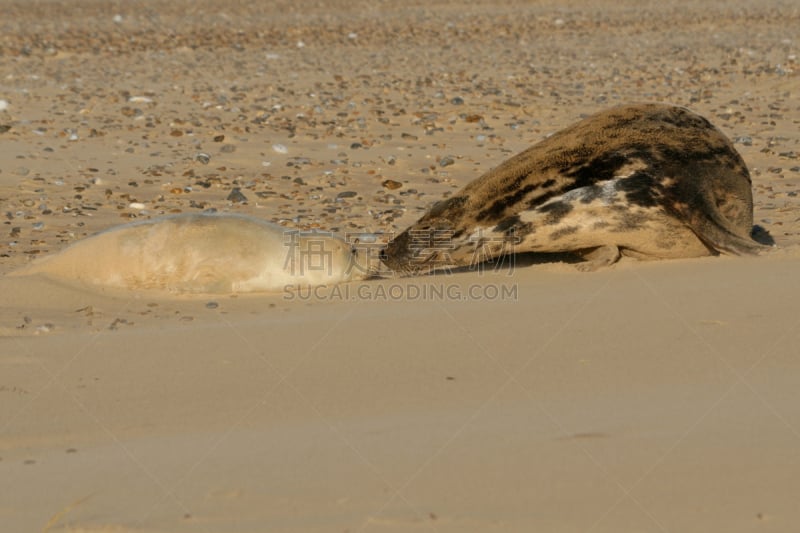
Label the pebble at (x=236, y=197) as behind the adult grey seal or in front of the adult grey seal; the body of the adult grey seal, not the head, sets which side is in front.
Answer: in front

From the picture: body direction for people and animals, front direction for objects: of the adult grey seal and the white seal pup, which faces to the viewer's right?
the white seal pup

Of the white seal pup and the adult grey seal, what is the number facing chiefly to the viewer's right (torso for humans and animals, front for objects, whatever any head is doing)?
1

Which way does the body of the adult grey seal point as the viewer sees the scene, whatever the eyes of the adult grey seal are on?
to the viewer's left

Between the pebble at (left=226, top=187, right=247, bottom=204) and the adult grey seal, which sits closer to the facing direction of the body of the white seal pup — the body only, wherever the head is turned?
the adult grey seal

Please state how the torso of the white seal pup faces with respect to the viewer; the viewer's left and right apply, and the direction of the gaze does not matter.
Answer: facing to the right of the viewer

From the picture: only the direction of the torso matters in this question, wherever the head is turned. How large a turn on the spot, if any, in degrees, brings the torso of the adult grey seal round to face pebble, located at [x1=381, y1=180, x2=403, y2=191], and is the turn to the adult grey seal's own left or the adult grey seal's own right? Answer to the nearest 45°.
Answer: approximately 45° to the adult grey seal's own right

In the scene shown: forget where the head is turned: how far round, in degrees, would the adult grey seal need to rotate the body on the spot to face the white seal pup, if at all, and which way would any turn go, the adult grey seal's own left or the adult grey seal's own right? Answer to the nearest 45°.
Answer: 0° — it already faces it

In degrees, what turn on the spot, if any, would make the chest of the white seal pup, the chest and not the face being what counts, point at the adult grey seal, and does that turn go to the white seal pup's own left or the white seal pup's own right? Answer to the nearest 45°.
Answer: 0° — it already faces it

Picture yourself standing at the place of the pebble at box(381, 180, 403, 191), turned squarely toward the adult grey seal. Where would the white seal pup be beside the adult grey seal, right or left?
right

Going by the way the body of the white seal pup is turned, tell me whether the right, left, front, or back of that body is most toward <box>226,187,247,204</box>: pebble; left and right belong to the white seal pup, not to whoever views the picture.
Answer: left
